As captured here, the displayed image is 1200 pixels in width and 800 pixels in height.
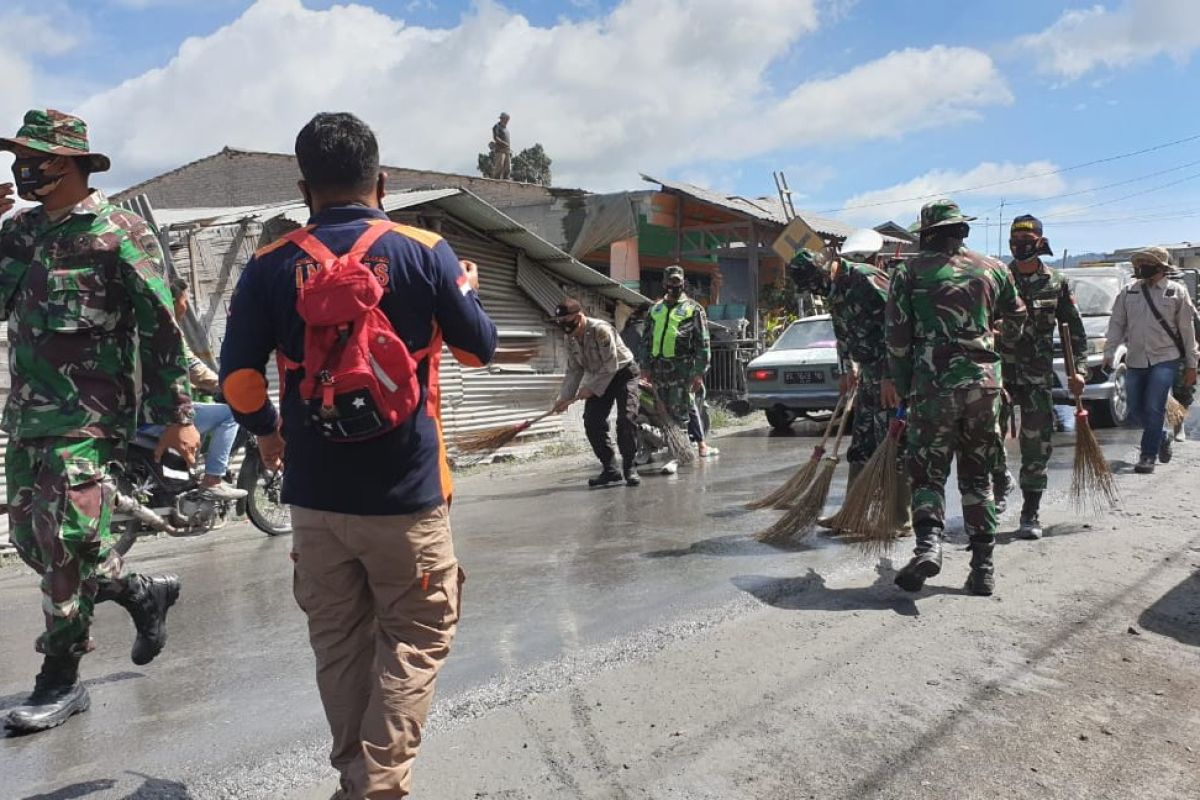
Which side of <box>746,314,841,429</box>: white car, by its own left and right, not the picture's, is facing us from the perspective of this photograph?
back

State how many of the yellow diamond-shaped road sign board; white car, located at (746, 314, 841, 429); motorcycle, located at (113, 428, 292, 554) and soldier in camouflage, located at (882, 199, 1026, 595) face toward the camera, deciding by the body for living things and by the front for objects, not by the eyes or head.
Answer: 1

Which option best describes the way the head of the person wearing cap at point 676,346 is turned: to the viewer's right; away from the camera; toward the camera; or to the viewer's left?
toward the camera

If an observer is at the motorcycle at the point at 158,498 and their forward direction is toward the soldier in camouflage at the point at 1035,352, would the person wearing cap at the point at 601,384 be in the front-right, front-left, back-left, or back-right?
front-left

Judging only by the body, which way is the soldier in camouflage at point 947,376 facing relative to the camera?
away from the camera

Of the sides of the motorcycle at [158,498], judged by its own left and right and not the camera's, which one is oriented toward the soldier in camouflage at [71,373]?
right

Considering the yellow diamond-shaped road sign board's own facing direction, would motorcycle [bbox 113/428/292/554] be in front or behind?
in front

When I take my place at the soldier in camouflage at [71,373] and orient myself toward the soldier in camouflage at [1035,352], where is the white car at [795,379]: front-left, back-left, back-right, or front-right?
front-left

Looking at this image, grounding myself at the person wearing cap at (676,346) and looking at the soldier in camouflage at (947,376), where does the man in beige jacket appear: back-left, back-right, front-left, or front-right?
front-left

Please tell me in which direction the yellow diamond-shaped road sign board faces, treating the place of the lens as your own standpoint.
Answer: facing the viewer

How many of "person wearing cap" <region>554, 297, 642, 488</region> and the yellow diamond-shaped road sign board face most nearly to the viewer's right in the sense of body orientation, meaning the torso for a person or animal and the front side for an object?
0
